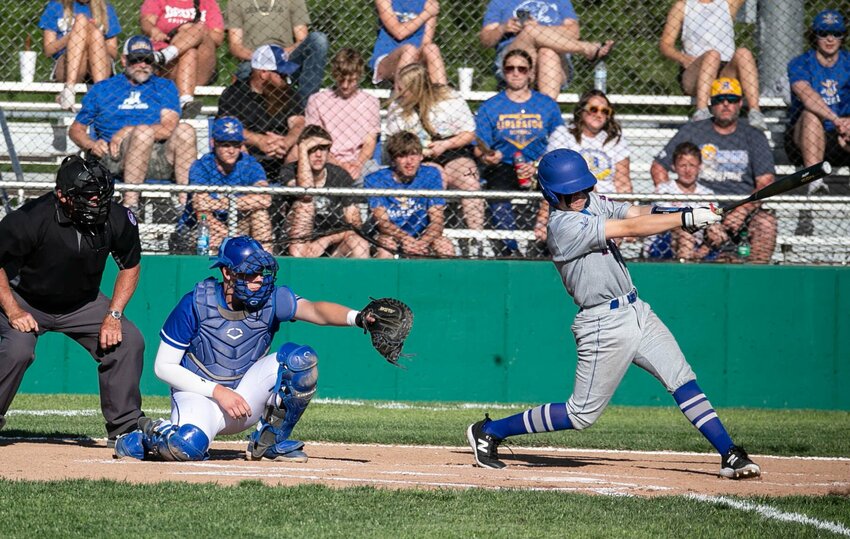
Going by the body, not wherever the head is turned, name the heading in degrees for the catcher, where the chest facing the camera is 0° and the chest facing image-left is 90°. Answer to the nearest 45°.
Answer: approximately 315°

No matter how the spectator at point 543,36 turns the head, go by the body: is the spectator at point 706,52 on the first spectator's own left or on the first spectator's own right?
on the first spectator's own left

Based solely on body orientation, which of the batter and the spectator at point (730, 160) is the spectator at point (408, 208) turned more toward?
the batter

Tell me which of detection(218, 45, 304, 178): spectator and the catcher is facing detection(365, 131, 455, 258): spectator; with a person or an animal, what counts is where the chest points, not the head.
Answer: detection(218, 45, 304, 178): spectator

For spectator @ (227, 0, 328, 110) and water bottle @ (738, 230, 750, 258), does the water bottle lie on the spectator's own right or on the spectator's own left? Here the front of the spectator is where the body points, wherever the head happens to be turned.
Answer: on the spectator's own left

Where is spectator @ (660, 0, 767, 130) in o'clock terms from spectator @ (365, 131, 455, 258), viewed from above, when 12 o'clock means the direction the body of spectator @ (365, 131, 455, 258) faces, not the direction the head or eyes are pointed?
spectator @ (660, 0, 767, 130) is roughly at 8 o'clock from spectator @ (365, 131, 455, 258).

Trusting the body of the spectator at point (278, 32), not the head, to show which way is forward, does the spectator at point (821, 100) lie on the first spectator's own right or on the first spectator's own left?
on the first spectator's own left

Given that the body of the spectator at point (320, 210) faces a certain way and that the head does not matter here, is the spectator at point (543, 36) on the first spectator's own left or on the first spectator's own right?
on the first spectator's own left

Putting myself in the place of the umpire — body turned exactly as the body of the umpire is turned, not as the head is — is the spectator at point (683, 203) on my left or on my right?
on my left

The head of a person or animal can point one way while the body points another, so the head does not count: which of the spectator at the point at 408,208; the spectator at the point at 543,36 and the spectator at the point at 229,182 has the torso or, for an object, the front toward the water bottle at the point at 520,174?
the spectator at the point at 543,36

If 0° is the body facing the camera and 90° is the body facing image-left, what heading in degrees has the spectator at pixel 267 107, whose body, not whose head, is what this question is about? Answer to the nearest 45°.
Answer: approximately 315°

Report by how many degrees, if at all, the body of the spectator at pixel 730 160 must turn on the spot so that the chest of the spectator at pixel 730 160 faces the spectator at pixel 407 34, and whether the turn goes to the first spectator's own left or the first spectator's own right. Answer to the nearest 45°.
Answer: approximately 90° to the first spectator's own right

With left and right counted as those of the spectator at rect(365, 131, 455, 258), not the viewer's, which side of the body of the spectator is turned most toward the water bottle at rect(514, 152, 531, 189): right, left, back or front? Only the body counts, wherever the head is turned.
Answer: left
